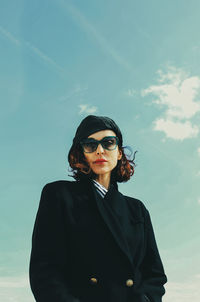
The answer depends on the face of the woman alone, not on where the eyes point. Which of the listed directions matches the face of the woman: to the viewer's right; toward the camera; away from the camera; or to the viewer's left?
toward the camera

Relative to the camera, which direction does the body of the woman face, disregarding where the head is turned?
toward the camera
